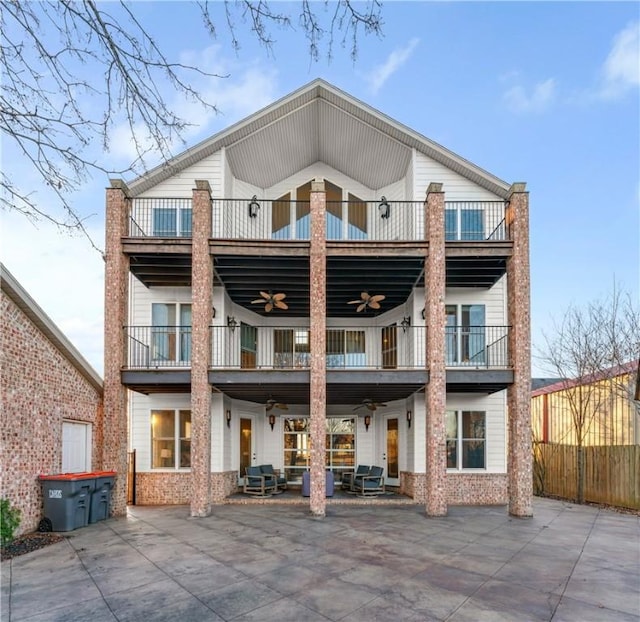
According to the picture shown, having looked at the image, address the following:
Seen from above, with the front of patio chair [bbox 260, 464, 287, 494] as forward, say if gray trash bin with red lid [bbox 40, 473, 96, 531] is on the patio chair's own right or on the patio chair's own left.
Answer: on the patio chair's own right

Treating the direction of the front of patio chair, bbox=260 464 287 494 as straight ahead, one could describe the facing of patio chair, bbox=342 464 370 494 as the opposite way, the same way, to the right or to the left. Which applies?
to the right

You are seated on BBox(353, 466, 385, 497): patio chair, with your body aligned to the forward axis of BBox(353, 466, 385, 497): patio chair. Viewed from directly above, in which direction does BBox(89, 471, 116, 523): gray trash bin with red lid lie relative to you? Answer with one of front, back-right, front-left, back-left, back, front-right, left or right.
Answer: front

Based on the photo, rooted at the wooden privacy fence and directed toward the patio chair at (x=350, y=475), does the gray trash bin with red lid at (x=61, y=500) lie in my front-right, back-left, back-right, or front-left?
front-left

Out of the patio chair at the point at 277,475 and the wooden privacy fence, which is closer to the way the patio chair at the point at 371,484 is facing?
the patio chair

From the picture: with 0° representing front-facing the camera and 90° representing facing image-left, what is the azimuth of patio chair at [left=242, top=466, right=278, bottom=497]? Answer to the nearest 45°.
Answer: approximately 315°

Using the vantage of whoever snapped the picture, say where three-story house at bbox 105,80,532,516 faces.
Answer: facing the viewer

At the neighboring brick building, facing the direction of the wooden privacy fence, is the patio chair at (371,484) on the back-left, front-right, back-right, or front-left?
front-left

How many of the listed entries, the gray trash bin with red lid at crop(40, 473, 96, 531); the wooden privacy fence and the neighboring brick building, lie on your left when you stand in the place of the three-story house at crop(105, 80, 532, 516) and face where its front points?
1

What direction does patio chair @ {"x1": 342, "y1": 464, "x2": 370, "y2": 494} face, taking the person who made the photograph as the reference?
facing the viewer and to the left of the viewer

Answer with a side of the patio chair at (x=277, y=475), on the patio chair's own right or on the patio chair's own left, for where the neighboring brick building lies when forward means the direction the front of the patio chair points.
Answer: on the patio chair's own right

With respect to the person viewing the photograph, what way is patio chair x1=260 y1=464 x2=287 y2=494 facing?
facing the viewer and to the right of the viewer

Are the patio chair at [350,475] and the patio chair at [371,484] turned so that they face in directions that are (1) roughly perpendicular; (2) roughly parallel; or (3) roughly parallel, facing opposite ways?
roughly parallel
